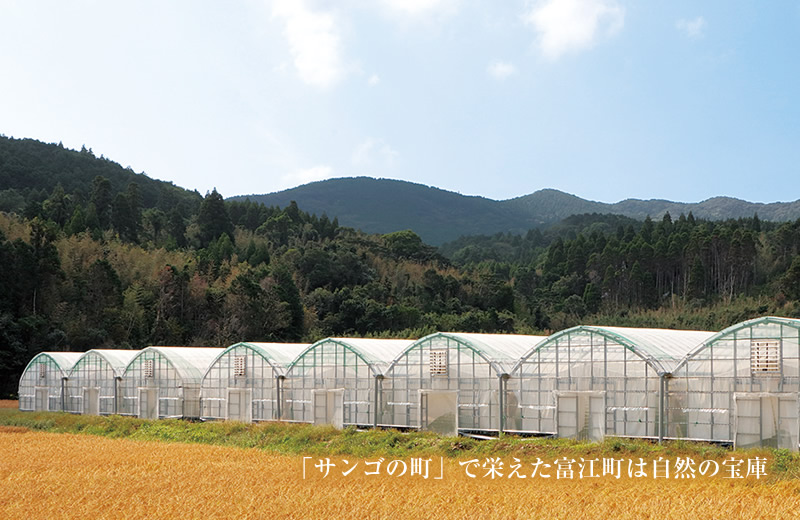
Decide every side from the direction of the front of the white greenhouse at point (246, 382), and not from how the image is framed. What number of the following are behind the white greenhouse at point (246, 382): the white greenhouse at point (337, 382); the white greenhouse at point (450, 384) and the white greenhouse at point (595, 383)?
0

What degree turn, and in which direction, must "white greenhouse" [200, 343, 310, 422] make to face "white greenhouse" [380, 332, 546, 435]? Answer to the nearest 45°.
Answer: approximately 45° to its left

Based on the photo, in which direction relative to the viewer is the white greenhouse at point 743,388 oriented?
toward the camera

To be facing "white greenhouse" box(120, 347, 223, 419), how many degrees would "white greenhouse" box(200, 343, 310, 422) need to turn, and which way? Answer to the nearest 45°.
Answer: approximately 135° to its right

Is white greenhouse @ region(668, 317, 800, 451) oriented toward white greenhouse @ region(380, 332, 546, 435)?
no

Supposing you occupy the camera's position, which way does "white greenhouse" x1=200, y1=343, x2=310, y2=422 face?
facing the viewer

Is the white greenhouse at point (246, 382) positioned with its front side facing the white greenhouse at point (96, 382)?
no

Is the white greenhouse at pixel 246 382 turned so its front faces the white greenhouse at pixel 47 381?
no

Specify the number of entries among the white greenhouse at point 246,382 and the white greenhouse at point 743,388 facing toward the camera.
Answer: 2
